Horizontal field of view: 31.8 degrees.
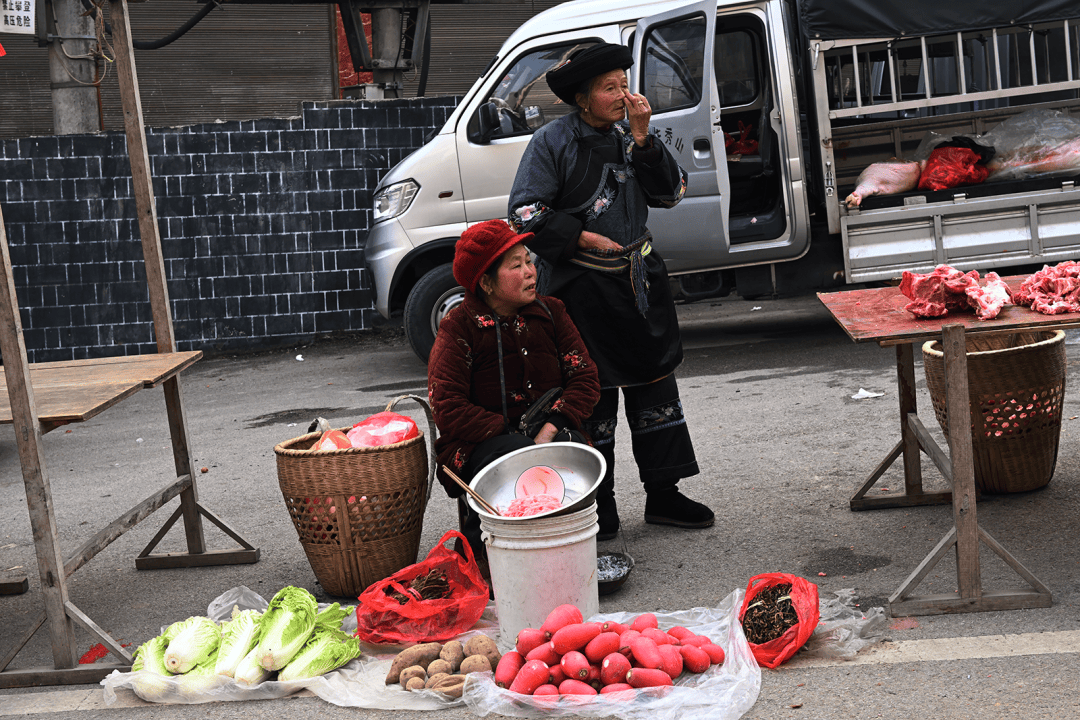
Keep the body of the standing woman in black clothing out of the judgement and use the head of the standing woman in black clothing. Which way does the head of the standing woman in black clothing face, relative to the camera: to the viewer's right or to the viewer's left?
to the viewer's right

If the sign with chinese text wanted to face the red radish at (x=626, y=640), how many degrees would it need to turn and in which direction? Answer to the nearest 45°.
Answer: approximately 45° to its left

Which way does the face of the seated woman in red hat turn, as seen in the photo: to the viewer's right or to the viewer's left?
to the viewer's right

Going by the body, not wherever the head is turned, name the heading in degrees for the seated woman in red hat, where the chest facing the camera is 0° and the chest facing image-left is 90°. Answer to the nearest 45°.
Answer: approximately 315°

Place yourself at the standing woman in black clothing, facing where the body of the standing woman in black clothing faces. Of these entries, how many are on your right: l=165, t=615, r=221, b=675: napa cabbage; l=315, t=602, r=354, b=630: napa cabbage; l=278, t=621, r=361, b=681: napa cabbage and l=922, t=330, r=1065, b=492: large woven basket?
3

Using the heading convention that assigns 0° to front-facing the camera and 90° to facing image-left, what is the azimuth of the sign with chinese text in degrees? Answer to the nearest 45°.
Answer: approximately 0°

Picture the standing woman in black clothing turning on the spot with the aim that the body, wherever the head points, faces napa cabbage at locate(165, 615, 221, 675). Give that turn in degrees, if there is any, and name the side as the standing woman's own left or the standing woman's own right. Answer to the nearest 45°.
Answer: approximately 90° to the standing woman's own right

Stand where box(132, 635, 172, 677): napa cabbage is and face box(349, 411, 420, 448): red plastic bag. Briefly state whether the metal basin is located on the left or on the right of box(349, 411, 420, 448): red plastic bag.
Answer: right

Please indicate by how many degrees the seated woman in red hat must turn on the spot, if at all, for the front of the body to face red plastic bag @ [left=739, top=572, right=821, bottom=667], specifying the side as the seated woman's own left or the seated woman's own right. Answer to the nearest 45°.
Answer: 0° — they already face it

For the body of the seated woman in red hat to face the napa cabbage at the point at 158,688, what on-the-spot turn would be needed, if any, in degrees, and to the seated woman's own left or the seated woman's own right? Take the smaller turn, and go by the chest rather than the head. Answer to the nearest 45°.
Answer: approximately 90° to the seated woman's own right
